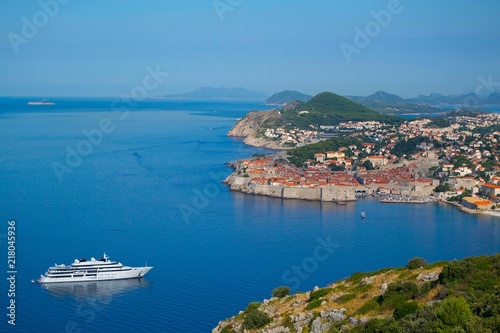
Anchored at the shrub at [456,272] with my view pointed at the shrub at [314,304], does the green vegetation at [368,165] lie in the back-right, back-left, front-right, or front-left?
back-right

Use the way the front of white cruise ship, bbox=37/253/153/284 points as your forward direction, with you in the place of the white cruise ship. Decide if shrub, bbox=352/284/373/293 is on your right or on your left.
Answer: on your right

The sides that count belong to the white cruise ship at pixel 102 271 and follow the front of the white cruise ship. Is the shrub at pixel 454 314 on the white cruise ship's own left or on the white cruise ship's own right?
on the white cruise ship's own right

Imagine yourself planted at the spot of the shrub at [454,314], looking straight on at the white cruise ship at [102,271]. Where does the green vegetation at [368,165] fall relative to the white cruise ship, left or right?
right

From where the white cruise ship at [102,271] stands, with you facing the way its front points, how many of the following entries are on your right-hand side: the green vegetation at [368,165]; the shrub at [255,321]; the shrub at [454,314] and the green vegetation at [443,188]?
2

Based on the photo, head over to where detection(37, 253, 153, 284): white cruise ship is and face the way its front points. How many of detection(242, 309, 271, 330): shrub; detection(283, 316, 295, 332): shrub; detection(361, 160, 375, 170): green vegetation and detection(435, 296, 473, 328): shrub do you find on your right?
3

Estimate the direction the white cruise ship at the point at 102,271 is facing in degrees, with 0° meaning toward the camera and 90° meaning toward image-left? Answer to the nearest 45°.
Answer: approximately 270°

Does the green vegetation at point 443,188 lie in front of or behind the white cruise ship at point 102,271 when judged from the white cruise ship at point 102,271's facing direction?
in front

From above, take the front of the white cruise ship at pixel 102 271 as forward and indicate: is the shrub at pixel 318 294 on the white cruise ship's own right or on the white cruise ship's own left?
on the white cruise ship's own right

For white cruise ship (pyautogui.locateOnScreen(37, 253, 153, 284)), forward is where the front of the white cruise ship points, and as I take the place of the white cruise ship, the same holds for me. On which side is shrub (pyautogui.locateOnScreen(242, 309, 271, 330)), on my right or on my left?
on my right

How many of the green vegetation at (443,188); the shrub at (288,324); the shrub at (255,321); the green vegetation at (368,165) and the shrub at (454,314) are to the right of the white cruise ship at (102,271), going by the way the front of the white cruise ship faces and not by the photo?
3

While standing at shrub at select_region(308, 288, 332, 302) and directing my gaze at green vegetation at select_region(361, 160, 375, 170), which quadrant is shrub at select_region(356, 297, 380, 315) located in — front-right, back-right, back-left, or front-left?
back-right

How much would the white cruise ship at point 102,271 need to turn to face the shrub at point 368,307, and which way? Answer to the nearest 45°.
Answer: approximately 90° to its right

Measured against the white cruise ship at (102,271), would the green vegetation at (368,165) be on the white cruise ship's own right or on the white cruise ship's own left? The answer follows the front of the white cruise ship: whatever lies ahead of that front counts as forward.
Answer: on the white cruise ship's own left

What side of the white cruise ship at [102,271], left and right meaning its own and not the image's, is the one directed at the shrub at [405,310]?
right
